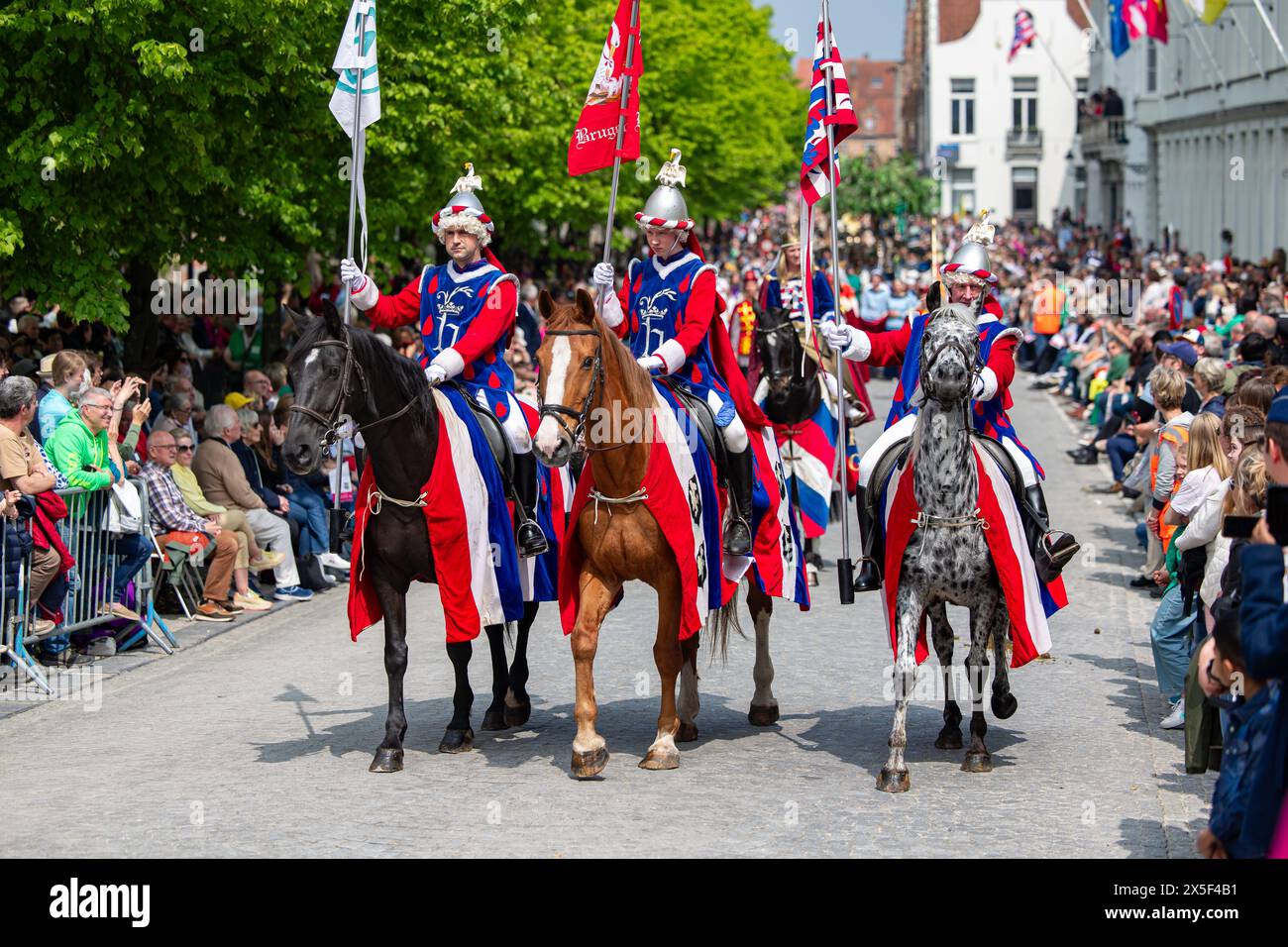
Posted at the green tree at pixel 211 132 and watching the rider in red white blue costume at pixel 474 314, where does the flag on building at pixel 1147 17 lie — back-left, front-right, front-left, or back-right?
back-left

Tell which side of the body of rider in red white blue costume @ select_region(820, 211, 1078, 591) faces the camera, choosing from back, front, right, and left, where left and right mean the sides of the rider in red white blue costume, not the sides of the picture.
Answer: front

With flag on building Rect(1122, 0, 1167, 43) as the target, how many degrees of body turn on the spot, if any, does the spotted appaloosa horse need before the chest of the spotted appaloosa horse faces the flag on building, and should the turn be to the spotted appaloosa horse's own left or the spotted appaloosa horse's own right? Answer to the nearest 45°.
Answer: approximately 180°

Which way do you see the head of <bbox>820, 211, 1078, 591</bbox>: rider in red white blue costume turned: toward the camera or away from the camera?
toward the camera

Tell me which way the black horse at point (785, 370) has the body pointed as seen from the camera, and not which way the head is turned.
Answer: toward the camera

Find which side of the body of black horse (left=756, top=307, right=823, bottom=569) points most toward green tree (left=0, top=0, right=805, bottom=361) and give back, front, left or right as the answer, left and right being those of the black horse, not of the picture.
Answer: right

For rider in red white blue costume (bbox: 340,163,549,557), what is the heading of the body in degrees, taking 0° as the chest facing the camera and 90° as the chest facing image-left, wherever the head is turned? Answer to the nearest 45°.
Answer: approximately 45°

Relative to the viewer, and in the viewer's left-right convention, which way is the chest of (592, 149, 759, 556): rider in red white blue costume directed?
facing the viewer and to the left of the viewer

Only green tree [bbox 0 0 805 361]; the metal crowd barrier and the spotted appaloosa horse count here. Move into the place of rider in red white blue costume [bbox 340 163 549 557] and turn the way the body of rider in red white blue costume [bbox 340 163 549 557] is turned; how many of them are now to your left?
1

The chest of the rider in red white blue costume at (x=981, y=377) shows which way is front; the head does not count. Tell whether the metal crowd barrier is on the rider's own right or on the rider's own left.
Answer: on the rider's own right

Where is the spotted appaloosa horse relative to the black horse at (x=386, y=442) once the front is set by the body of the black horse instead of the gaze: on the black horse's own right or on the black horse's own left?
on the black horse's own left

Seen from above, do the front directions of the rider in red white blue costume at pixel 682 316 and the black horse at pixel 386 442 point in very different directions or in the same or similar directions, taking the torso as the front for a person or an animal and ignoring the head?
same or similar directions
